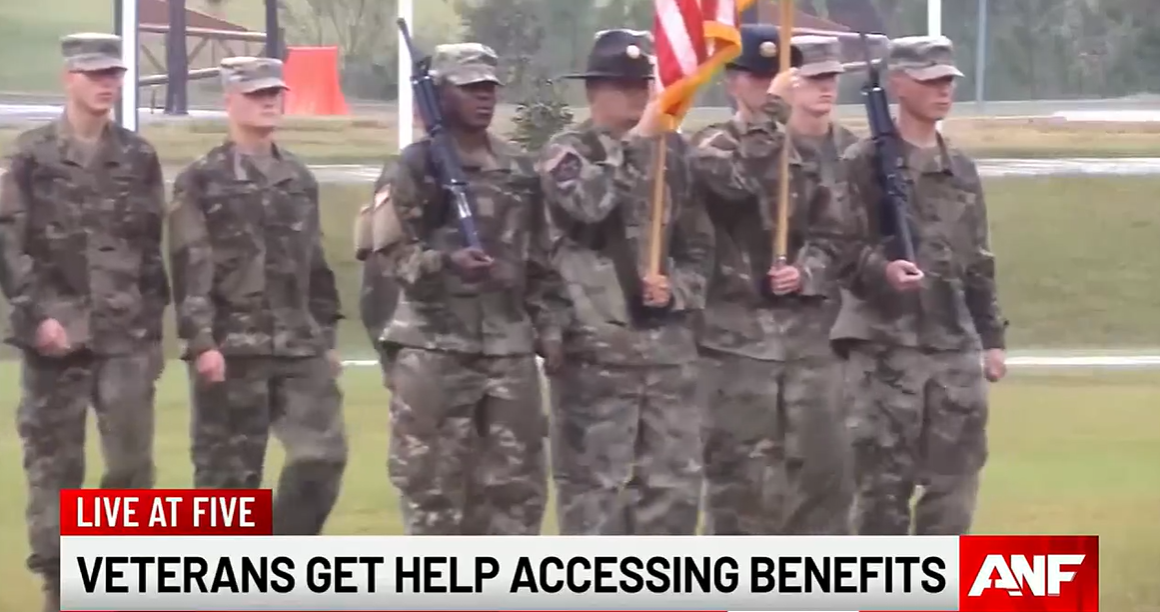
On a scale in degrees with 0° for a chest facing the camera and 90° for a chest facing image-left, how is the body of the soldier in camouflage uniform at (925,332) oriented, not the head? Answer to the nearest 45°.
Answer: approximately 315°

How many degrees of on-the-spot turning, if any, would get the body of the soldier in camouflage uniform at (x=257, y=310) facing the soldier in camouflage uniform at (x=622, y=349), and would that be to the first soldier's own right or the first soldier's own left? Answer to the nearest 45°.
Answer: approximately 45° to the first soldier's own left

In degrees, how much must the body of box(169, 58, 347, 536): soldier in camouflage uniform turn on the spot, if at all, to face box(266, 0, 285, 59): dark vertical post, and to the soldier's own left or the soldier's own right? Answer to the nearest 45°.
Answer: approximately 135° to the soldier's own left

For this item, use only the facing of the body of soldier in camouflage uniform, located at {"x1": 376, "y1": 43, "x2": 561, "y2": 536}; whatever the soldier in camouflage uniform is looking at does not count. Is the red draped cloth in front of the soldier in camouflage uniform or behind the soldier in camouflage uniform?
behind

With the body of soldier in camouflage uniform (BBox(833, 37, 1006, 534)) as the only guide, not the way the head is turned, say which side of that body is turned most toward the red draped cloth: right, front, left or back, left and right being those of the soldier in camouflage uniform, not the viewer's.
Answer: back

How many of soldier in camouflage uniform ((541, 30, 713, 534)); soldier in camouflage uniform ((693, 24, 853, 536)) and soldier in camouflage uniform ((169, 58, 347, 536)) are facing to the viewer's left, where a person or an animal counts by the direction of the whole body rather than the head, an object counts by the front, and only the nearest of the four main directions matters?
0

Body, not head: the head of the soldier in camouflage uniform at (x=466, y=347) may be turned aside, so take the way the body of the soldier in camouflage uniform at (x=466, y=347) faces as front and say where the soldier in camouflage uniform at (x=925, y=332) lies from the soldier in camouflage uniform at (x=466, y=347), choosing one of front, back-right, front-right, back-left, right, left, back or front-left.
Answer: front-left

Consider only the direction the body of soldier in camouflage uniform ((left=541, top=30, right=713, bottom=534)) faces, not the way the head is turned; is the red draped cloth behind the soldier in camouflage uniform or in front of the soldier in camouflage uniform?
behind

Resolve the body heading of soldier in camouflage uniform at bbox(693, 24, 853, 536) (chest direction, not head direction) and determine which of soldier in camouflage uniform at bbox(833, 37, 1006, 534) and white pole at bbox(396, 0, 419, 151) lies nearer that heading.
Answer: the soldier in camouflage uniform

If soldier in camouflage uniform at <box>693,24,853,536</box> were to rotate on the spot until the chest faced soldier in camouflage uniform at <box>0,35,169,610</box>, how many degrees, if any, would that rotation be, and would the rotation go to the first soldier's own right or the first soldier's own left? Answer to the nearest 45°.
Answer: approximately 135° to the first soldier's own right
